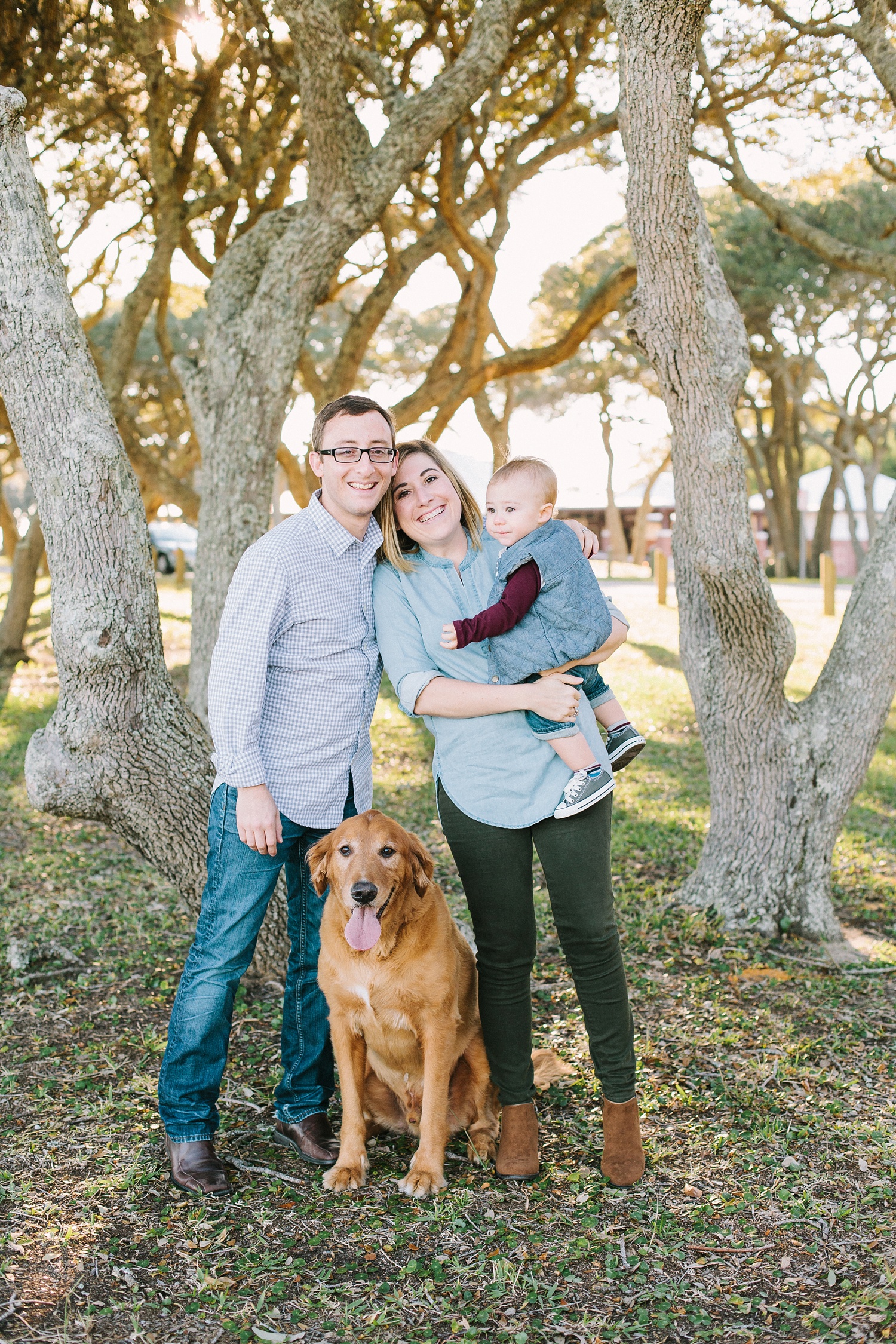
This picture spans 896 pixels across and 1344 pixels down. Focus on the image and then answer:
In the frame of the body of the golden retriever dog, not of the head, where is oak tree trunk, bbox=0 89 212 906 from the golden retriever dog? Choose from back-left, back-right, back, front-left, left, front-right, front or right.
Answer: back-right

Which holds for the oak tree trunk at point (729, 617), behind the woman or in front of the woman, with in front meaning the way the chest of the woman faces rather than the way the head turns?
behind

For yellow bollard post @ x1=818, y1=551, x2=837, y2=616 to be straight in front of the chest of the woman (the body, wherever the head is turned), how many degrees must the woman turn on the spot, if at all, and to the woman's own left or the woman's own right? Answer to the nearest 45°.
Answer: approximately 180°

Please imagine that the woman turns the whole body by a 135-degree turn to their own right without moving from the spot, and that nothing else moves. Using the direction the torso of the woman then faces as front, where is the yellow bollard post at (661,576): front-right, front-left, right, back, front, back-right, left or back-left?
front-right

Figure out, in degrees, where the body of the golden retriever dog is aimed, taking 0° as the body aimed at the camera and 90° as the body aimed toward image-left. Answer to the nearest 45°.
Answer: approximately 0°

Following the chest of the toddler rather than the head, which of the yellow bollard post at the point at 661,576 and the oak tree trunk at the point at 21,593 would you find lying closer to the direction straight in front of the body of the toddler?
the oak tree trunk

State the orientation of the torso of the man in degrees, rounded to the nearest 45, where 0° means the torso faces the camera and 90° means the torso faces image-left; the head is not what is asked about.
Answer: approximately 315°

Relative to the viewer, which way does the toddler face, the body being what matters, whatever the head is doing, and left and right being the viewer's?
facing to the left of the viewer
